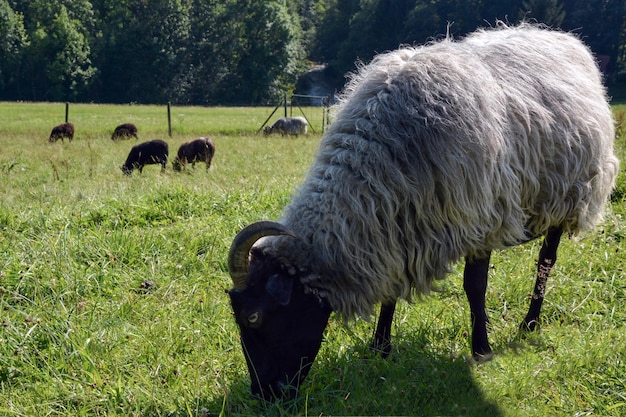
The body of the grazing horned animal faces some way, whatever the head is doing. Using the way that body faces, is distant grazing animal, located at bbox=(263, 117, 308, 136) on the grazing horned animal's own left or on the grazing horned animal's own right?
on the grazing horned animal's own right

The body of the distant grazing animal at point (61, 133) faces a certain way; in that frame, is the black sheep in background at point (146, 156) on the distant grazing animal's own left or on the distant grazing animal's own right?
on the distant grazing animal's own left

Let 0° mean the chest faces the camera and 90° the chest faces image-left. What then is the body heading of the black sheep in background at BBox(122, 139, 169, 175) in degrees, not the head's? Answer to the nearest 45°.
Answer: approximately 90°

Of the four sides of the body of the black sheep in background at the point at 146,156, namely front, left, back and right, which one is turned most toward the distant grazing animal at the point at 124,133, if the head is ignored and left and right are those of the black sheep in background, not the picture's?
right

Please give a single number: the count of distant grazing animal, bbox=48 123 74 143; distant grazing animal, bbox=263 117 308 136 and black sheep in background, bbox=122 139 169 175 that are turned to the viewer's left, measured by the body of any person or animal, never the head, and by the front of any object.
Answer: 3

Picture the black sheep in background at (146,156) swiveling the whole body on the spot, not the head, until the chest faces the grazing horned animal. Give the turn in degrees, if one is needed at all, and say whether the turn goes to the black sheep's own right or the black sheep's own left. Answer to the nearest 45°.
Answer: approximately 90° to the black sheep's own left

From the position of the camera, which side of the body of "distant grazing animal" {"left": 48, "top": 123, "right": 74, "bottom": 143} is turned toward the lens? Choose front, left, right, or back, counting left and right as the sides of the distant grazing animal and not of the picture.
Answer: left

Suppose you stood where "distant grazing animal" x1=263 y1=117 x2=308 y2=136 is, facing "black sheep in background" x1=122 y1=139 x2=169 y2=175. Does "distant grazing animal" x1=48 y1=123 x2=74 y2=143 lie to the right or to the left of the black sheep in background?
right

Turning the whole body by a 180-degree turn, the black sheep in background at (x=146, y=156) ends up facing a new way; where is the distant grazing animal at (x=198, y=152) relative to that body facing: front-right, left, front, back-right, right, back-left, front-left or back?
front

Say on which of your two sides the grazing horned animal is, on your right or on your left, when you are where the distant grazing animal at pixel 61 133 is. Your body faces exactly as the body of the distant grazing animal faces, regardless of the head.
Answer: on your left

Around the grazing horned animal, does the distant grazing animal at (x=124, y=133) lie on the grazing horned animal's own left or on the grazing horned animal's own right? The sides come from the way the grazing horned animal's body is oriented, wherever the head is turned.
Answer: on the grazing horned animal's own right

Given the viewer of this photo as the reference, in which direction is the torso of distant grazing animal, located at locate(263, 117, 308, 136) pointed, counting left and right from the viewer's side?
facing to the left of the viewer
